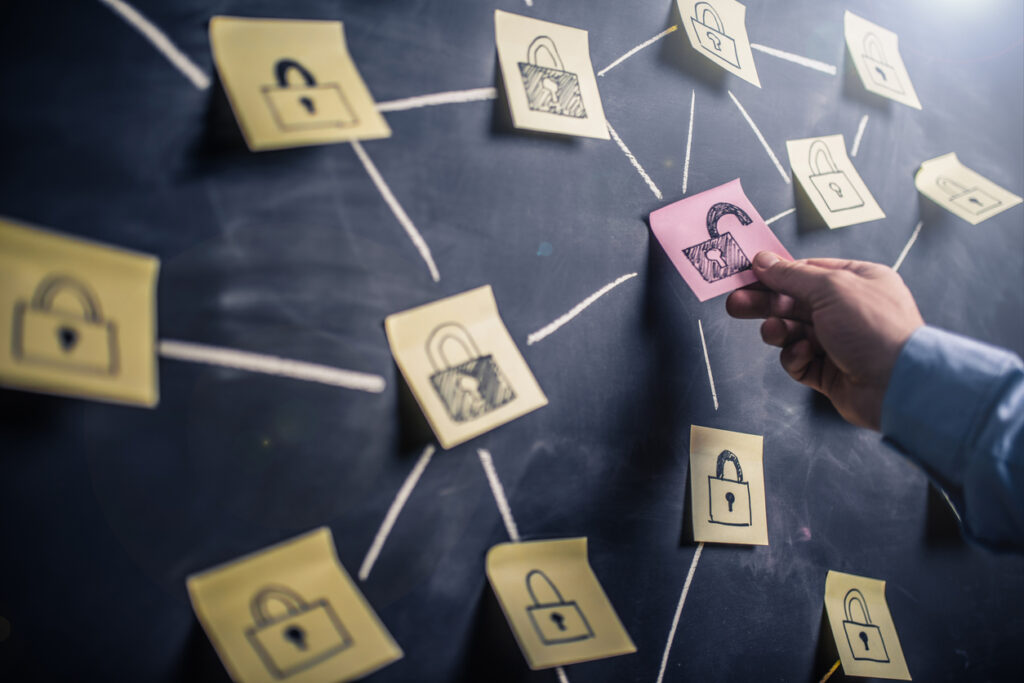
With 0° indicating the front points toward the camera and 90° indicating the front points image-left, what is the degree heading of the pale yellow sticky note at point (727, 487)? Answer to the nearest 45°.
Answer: approximately 315°

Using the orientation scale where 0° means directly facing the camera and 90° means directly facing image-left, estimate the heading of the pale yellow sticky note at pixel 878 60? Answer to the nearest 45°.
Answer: approximately 315°

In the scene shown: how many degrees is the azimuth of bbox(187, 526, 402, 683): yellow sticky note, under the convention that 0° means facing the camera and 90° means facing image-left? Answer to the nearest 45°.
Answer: approximately 0°
